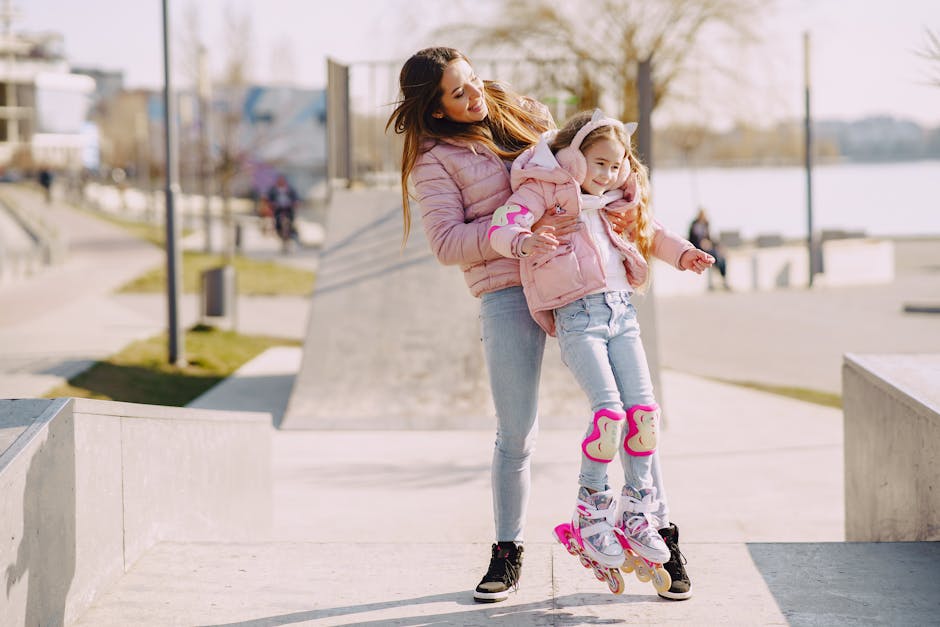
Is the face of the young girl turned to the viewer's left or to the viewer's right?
to the viewer's right

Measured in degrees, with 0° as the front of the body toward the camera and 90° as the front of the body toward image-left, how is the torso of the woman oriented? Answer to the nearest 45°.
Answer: approximately 315°

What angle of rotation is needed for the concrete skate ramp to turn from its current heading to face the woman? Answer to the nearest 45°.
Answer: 0° — it already faces them

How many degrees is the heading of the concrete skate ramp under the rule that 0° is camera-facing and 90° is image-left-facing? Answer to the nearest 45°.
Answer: approximately 0°

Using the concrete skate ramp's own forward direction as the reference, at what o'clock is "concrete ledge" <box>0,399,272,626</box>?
The concrete ledge is roughly at 12 o'clock from the concrete skate ramp.

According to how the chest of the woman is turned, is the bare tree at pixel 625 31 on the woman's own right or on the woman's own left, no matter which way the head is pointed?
on the woman's own left

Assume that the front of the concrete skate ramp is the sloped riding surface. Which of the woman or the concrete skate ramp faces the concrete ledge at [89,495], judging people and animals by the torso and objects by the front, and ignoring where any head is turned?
the concrete skate ramp

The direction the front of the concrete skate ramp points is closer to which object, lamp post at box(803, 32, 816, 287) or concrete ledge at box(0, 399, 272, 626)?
the concrete ledge

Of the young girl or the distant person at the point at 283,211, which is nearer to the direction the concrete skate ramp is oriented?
the young girl

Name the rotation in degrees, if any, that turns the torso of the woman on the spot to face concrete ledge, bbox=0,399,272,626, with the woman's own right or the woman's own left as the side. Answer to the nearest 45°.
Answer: approximately 135° to the woman's own right

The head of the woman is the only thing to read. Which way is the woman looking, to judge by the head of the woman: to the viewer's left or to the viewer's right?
to the viewer's right
